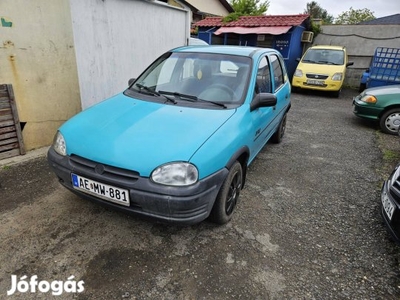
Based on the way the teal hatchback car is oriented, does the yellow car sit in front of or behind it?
behind

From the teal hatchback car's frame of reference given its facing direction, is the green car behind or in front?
behind

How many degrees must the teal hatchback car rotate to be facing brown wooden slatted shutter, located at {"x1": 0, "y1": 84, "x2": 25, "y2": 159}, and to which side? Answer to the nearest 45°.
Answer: approximately 90° to its right

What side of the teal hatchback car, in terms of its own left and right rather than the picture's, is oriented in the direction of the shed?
back

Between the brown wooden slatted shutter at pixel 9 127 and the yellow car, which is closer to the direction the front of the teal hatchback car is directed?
the brown wooden slatted shutter

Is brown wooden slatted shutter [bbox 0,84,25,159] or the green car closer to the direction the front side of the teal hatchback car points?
the brown wooden slatted shutter

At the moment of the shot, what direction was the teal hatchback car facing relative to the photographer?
facing the viewer and to the left of the viewer

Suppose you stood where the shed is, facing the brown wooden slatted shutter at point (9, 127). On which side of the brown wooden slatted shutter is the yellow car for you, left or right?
left
